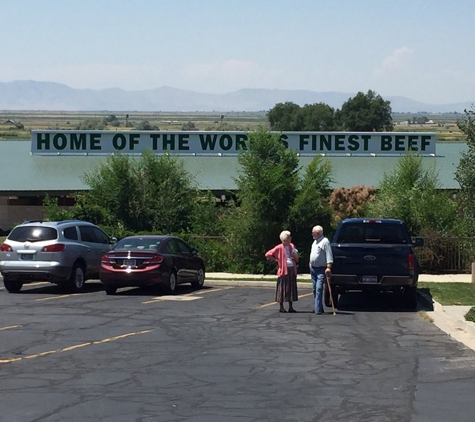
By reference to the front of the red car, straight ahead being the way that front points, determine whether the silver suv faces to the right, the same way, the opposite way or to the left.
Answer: the same way

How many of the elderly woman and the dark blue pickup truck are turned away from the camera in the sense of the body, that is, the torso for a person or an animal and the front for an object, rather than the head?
1

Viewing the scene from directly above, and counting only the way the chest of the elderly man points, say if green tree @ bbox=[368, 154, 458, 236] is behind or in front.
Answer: behind

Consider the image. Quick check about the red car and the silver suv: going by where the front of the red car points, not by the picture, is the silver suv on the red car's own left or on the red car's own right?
on the red car's own left

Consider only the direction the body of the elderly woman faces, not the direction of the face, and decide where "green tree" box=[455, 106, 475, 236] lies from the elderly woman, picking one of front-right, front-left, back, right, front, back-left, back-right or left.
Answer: left

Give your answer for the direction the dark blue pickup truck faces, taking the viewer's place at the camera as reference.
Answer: facing away from the viewer

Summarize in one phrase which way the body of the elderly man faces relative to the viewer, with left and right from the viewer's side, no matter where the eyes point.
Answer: facing the viewer and to the left of the viewer

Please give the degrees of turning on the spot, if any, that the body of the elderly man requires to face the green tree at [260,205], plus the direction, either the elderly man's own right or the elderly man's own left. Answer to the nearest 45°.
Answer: approximately 135° to the elderly man's own right

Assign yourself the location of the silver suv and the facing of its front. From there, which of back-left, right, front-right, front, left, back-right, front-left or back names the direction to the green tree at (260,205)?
front

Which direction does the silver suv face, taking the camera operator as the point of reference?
facing away from the viewer and to the right of the viewer

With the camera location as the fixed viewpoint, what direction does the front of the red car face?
facing away from the viewer and to the right of the viewer

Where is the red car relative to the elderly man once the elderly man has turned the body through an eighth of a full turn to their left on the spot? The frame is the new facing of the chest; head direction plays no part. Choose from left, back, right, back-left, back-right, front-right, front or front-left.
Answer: back-right

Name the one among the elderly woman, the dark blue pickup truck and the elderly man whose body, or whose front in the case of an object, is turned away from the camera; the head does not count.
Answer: the dark blue pickup truck

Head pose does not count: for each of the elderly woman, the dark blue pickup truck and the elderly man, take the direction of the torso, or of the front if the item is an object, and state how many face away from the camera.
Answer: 1

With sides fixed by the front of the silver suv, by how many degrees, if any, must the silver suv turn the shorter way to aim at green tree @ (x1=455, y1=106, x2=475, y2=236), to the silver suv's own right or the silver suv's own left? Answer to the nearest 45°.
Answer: approximately 45° to the silver suv's own right

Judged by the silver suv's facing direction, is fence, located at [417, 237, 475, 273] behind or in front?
in front

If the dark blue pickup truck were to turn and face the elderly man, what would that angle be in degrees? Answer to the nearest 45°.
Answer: approximately 135° to its left
